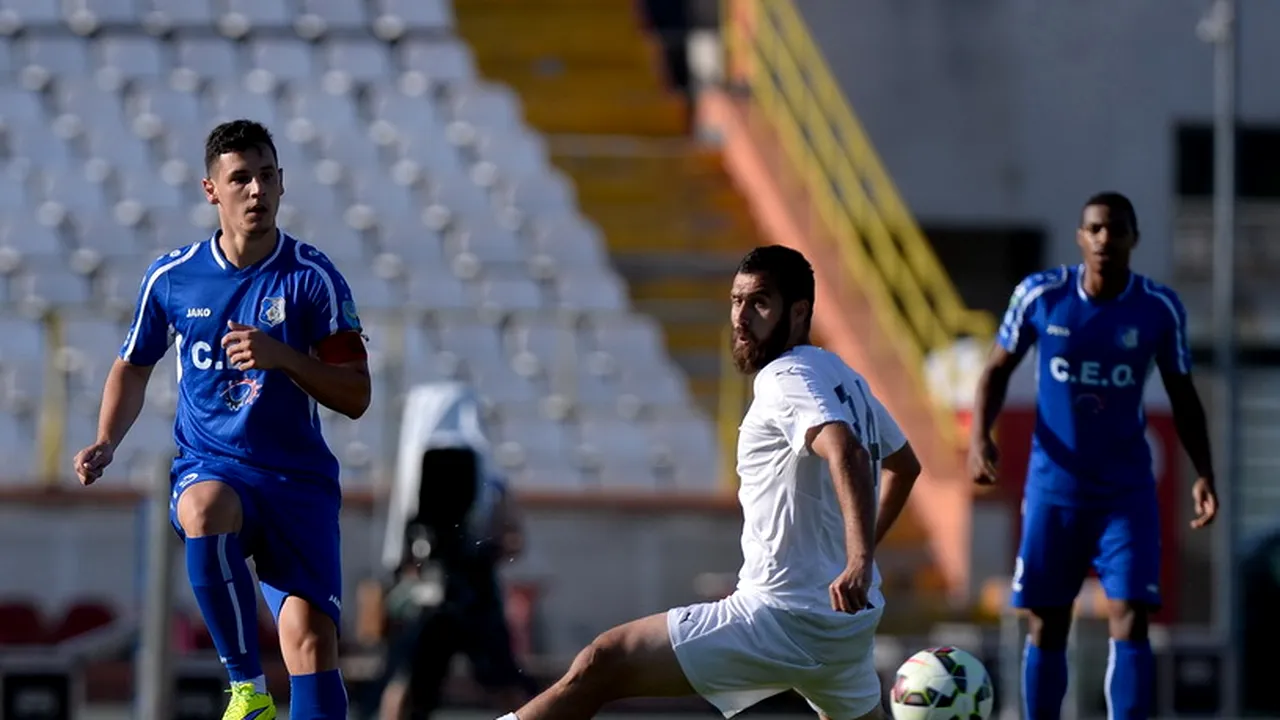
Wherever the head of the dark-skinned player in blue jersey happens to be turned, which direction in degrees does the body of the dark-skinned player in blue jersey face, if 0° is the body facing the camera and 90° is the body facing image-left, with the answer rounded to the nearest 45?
approximately 0°

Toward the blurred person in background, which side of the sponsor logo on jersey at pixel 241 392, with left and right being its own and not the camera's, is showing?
back

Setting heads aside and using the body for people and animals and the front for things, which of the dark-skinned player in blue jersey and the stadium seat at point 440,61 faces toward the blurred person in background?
the stadium seat

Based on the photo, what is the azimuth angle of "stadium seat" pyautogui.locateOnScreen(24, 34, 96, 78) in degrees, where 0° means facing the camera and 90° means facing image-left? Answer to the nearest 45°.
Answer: approximately 0°

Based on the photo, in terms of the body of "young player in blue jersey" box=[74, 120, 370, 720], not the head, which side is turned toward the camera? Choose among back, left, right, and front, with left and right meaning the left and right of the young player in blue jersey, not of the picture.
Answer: front

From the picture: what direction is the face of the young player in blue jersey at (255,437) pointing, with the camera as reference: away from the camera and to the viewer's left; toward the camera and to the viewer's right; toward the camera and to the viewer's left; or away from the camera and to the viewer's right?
toward the camera and to the viewer's right

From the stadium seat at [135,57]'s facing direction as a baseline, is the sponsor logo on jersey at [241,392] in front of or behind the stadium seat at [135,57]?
in front

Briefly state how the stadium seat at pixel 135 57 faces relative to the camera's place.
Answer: facing the viewer

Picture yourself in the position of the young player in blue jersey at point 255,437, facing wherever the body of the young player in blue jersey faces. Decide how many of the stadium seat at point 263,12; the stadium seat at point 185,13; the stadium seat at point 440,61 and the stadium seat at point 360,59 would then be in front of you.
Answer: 0

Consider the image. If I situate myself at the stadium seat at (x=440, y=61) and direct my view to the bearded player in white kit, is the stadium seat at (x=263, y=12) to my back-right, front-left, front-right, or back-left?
back-right

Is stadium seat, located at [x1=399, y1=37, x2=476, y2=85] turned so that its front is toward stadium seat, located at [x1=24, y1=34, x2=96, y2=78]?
no

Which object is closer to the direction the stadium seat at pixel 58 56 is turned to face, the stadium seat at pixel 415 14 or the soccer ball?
the soccer ball

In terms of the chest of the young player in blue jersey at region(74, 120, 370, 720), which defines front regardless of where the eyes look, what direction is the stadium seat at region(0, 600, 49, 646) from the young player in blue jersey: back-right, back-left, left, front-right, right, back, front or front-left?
back

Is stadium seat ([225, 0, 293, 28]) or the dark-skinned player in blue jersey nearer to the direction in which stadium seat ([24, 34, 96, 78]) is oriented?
the dark-skinned player in blue jersey

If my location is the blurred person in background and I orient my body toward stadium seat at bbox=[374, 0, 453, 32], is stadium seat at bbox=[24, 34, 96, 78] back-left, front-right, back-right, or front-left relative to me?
front-left

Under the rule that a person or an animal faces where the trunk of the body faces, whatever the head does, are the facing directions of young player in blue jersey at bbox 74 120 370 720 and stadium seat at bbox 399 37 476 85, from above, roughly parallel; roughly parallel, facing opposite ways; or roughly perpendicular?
roughly parallel
